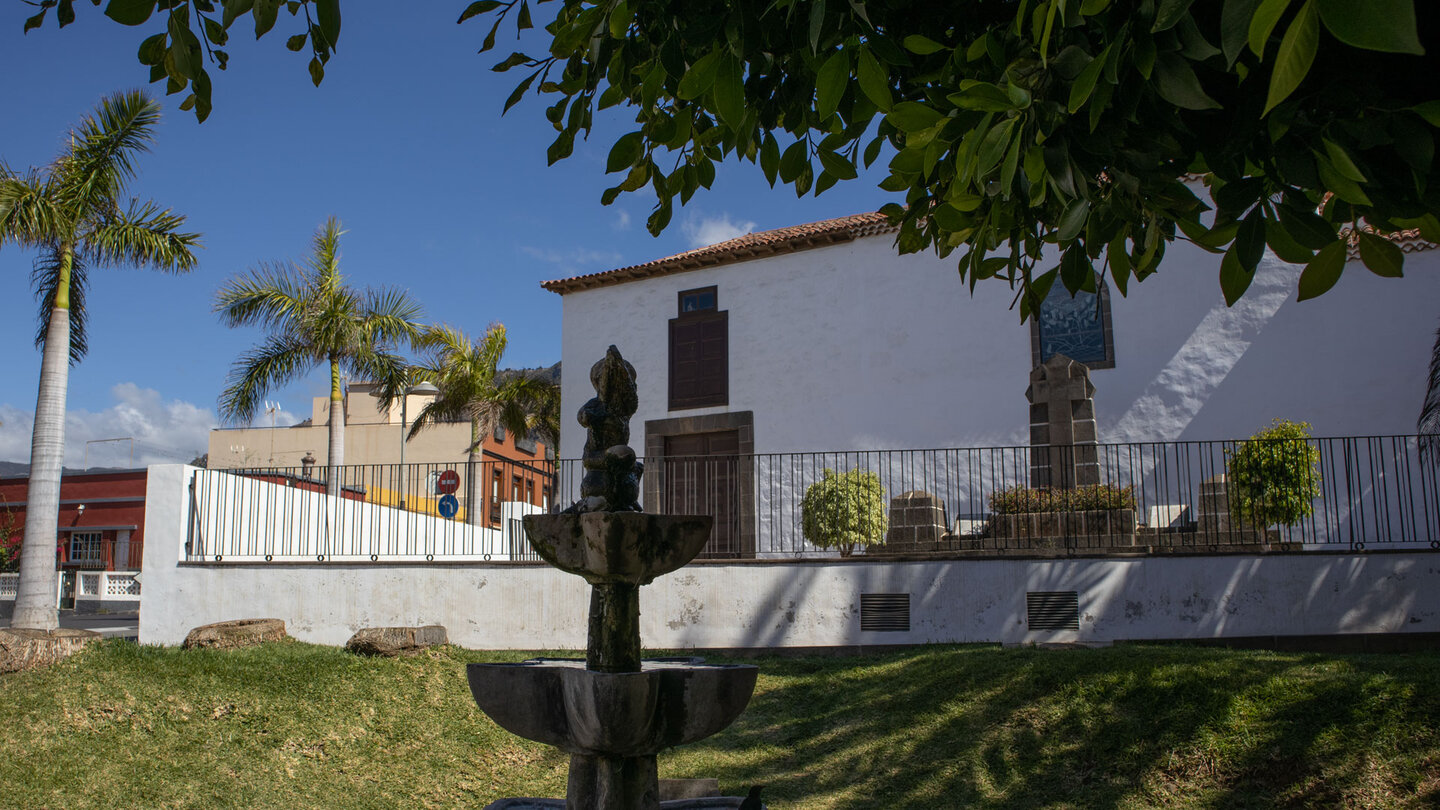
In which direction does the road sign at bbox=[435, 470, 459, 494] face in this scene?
toward the camera

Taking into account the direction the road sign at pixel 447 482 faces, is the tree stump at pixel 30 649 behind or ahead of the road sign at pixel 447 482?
ahead

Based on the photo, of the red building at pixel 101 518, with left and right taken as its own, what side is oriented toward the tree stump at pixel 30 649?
front

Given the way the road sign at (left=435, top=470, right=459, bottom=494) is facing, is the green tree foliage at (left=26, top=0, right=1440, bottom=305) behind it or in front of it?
in front

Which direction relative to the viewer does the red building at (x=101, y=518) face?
toward the camera

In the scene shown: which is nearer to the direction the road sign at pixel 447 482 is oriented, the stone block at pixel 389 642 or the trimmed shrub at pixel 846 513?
the stone block

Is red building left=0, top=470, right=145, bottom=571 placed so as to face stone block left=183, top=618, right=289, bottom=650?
yes

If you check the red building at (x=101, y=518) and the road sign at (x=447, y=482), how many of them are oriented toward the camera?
2

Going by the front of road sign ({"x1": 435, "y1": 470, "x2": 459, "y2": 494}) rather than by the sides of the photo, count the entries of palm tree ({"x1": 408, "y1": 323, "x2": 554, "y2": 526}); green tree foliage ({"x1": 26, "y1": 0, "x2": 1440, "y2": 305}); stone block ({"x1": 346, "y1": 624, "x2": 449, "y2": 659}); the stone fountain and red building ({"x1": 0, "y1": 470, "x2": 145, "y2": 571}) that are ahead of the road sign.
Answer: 3

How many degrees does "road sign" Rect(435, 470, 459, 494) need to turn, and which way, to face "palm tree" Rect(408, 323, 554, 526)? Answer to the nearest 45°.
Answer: approximately 180°

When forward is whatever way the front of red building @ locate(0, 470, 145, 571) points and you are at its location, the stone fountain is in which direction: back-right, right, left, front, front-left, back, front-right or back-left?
front

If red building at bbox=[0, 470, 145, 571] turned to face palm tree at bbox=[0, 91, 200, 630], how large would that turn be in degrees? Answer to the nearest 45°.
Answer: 0° — it already faces it

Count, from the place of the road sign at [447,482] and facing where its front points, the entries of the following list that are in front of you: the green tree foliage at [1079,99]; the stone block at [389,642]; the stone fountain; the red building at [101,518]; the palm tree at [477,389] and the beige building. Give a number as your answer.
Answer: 3

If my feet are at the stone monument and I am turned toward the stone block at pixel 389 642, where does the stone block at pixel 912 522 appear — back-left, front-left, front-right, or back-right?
front-right
